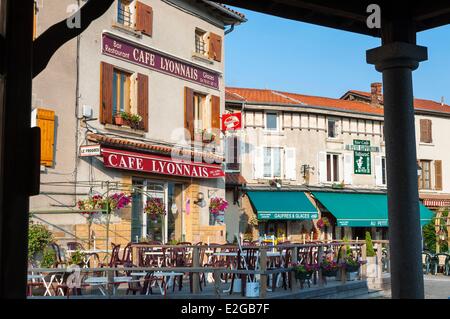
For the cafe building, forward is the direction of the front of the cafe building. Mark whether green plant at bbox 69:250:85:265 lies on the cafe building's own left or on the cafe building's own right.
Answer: on the cafe building's own right

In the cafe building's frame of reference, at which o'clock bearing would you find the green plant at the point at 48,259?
The green plant is roughly at 2 o'clock from the cafe building.

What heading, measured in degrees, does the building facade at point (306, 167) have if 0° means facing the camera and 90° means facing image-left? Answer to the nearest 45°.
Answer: approximately 0°

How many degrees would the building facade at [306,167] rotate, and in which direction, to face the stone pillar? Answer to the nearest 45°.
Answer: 0° — it already faces it

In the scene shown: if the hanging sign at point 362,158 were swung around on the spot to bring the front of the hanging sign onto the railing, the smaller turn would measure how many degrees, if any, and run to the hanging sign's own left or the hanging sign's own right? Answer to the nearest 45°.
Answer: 0° — it already faces it

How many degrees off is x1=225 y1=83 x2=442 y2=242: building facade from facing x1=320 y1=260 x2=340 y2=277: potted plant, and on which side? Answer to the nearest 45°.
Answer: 0° — it already faces it

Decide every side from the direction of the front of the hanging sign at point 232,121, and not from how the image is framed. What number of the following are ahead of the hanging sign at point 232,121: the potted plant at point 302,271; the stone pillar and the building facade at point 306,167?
2

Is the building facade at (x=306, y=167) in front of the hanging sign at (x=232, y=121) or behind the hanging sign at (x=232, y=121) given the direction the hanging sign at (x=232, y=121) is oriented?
behind
